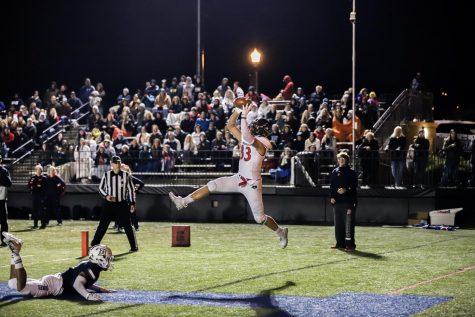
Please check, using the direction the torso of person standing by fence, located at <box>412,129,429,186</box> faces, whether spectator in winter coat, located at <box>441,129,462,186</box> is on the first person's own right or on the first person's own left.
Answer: on the first person's own left

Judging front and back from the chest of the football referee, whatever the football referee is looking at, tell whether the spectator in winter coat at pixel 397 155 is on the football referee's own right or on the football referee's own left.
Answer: on the football referee's own left

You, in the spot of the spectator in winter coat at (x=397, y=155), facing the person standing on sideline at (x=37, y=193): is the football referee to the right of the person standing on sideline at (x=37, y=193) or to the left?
left

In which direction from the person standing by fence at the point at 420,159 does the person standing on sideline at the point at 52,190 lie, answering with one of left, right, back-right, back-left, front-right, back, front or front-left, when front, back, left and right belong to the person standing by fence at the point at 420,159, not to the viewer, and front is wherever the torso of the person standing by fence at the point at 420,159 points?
front-right

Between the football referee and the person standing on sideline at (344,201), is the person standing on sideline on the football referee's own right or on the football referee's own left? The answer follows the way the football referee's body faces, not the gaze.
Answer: on the football referee's own left

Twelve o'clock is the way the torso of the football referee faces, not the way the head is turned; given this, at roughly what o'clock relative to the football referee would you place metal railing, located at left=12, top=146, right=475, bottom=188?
The metal railing is roughly at 7 o'clock from the football referee.

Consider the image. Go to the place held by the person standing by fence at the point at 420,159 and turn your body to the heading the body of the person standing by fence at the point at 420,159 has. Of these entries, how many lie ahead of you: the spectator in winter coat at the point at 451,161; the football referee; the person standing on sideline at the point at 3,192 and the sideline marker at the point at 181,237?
3

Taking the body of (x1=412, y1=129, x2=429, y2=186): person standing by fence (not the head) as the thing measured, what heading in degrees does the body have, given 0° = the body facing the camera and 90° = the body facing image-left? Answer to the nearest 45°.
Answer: approximately 45°

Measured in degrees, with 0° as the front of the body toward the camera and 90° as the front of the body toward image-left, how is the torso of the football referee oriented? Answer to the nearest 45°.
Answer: approximately 0°

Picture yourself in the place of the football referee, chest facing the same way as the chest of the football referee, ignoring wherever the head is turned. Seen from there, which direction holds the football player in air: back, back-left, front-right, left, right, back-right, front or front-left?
front-left

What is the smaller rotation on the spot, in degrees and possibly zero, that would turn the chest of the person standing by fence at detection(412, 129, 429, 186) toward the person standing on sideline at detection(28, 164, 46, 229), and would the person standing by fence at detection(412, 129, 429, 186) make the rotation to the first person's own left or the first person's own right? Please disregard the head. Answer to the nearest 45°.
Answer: approximately 45° to the first person's own right

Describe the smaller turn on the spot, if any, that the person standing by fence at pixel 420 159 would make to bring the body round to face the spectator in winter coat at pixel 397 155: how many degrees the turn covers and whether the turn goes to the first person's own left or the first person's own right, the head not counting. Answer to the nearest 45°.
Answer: approximately 45° to the first person's own right

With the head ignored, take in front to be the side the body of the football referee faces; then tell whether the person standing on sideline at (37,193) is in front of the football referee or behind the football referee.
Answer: behind
